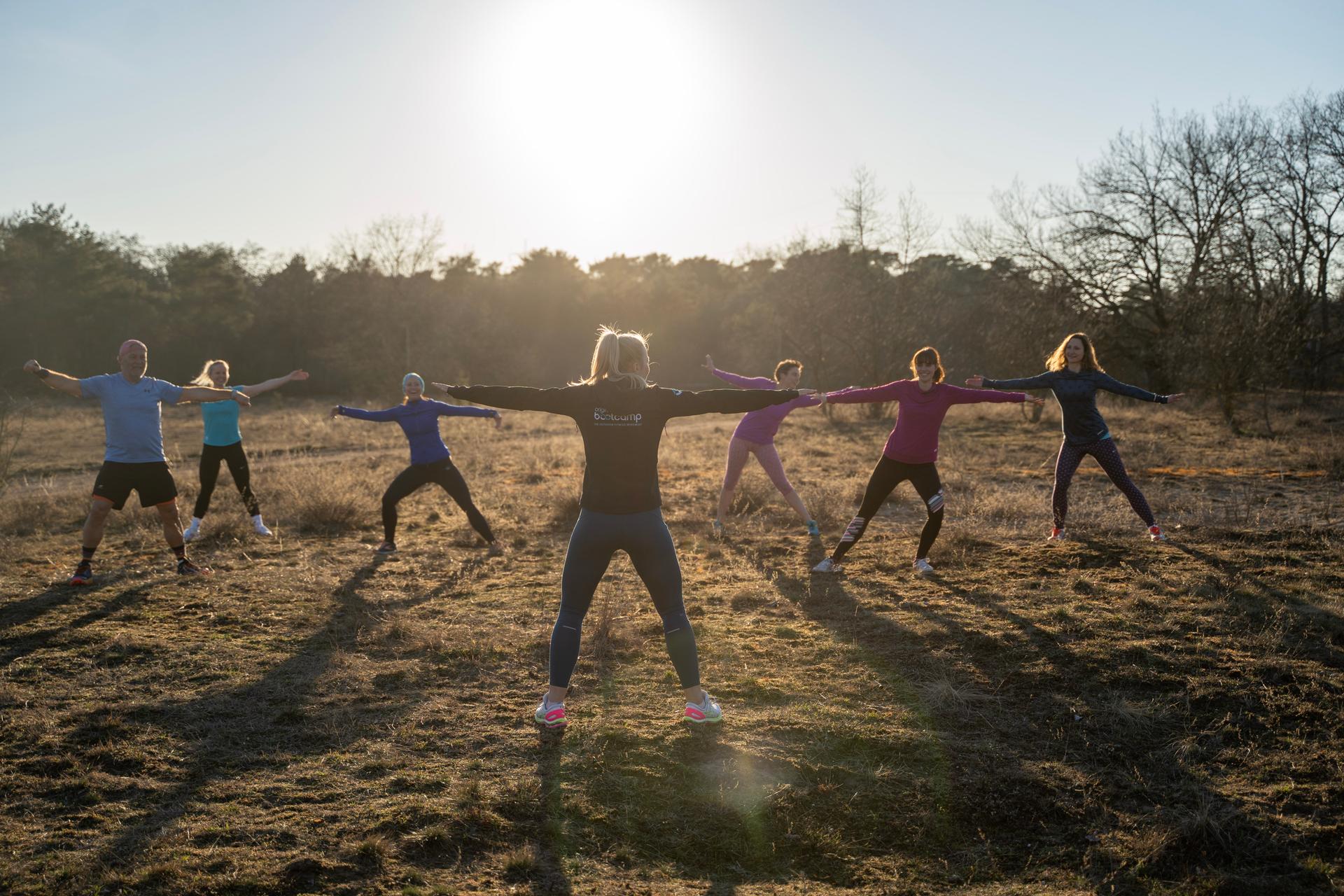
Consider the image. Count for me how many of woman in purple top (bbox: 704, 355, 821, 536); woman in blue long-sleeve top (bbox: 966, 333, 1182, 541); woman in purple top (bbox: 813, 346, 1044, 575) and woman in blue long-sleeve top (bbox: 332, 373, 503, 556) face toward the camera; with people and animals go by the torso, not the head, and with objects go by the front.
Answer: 4

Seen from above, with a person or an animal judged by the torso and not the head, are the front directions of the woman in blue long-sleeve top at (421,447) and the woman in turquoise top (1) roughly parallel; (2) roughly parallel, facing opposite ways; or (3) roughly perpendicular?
roughly parallel

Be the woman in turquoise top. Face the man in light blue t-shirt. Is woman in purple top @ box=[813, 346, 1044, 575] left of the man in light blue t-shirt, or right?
left

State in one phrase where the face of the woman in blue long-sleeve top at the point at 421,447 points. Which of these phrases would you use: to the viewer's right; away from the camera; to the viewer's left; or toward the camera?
toward the camera

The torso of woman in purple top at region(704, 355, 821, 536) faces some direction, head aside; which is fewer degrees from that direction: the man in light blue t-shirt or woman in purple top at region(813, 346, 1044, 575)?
the woman in purple top

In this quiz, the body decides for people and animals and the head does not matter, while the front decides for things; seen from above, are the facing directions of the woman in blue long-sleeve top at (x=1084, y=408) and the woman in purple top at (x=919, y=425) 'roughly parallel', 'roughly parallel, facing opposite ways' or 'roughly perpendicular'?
roughly parallel

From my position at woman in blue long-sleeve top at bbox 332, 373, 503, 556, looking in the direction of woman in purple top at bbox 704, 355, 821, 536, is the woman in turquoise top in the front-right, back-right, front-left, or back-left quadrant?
back-left

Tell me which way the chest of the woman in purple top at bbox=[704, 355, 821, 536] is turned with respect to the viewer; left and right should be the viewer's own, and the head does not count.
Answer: facing the viewer

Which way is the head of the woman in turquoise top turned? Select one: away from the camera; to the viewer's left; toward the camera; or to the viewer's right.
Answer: toward the camera

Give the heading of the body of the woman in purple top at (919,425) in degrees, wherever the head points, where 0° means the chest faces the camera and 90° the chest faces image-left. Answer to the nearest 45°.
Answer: approximately 0°

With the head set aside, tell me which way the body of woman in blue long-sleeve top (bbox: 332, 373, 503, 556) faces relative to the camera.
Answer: toward the camera

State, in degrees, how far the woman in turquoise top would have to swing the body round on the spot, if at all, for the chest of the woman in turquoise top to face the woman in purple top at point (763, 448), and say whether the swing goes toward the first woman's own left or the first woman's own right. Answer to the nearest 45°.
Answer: approximately 45° to the first woman's own left

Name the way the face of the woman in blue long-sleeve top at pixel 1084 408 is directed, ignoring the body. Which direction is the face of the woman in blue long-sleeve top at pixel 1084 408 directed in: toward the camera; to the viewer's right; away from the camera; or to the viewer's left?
toward the camera
